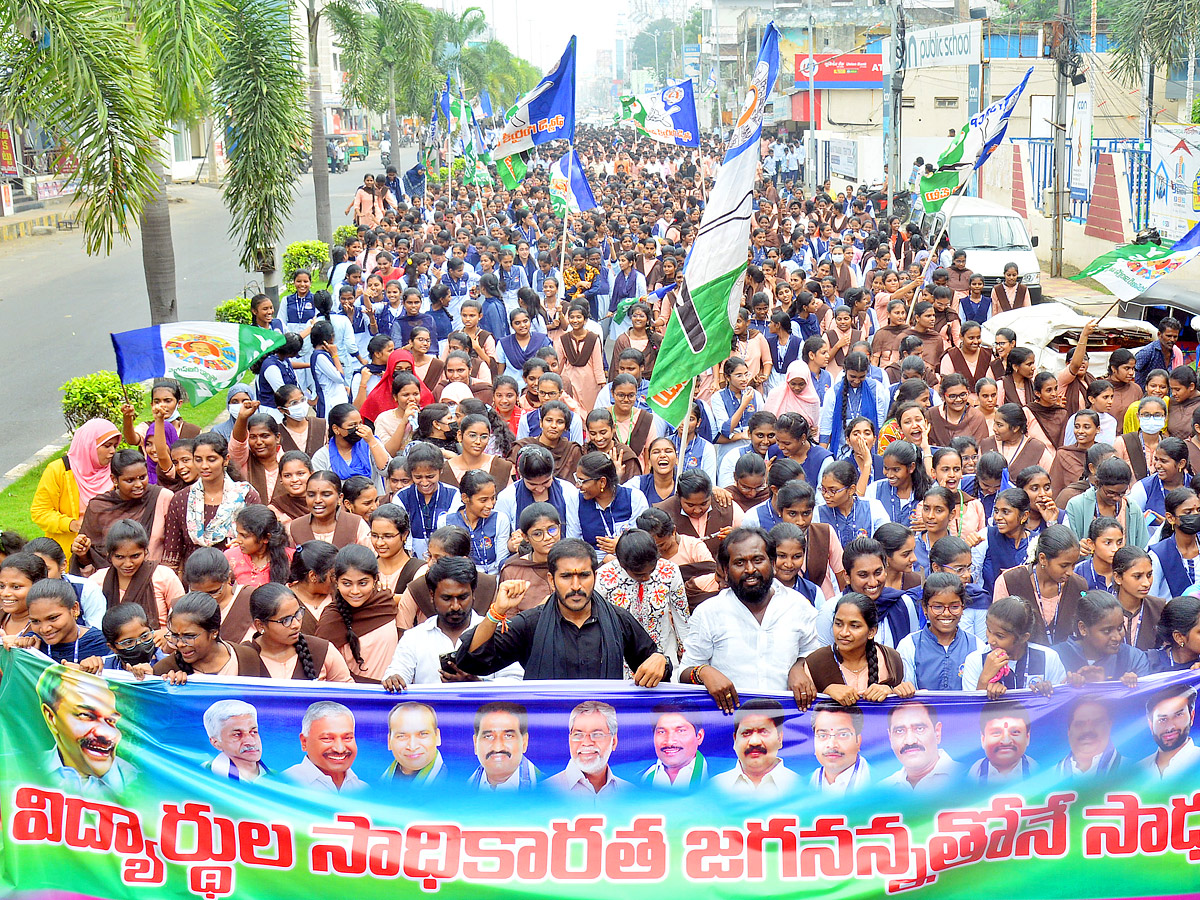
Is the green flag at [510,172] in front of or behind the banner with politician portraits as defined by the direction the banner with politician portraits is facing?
behind

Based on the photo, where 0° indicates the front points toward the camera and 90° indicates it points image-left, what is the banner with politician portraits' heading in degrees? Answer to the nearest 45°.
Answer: approximately 0°

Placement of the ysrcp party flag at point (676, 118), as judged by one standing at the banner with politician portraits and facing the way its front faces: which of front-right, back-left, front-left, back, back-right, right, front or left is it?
back

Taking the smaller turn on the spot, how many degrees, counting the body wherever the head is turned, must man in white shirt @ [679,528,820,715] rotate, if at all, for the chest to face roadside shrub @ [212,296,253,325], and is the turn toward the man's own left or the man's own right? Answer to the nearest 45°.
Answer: approximately 135° to the man's own right

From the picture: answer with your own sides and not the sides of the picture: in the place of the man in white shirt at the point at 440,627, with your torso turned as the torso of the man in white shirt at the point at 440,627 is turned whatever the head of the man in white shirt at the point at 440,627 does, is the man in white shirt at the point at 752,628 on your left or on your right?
on your left

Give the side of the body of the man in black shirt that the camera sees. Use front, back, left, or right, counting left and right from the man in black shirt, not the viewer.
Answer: front

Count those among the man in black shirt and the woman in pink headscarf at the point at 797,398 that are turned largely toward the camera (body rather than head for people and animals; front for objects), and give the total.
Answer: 2

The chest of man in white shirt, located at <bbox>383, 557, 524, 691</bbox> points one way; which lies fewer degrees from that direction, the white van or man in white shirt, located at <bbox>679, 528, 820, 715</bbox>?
the man in white shirt

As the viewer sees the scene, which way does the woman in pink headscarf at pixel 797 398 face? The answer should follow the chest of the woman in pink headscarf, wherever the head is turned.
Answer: toward the camera

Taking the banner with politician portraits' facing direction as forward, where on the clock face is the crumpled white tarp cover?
The crumpled white tarp cover is roughly at 7 o'clock from the banner with politician portraits.

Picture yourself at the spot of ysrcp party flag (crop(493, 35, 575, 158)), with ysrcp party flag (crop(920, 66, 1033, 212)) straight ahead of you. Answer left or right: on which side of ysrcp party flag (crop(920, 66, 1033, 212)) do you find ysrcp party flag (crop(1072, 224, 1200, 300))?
right
